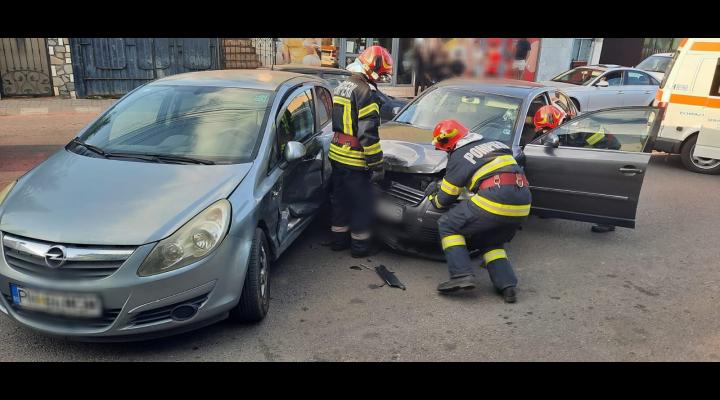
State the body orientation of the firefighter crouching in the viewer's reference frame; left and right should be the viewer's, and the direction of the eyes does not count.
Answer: facing away from the viewer and to the left of the viewer

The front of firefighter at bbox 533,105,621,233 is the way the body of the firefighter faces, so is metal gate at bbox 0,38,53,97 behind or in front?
in front

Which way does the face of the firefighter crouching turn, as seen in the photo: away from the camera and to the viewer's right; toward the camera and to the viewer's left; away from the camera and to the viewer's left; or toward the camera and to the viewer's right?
away from the camera and to the viewer's left

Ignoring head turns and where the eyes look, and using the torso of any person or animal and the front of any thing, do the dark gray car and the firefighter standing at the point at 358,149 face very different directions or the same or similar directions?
very different directions

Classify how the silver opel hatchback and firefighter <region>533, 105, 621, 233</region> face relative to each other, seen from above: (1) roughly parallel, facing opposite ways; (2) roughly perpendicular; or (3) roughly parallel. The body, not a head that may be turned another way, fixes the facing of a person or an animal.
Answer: roughly perpendicular

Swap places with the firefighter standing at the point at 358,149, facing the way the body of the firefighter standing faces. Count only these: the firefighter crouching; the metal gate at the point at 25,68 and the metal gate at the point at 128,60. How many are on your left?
2

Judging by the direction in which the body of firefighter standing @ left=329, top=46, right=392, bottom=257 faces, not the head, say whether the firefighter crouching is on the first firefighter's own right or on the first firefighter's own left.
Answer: on the first firefighter's own right

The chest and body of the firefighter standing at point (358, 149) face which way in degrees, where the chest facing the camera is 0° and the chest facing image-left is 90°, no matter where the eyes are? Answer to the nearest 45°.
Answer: approximately 225°

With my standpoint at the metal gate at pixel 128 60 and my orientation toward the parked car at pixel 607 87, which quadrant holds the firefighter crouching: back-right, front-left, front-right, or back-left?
front-right

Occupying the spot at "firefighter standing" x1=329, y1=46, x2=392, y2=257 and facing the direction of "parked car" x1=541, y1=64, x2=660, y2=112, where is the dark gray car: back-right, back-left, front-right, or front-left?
front-right

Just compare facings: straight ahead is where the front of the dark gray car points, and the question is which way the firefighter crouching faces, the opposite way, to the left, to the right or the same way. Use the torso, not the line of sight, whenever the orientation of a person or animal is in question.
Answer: to the right

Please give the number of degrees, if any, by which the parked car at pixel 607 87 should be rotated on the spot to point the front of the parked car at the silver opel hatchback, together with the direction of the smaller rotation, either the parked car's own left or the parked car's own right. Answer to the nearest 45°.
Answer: approximately 45° to the parked car's own left

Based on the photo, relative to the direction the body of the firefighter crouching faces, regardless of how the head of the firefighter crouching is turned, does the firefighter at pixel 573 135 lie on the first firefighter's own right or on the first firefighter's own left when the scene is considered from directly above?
on the first firefighter's own right

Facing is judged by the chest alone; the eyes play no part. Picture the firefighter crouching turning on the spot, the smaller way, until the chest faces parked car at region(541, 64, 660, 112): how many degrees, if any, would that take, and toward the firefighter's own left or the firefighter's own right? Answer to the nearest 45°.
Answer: approximately 45° to the firefighter's own right
